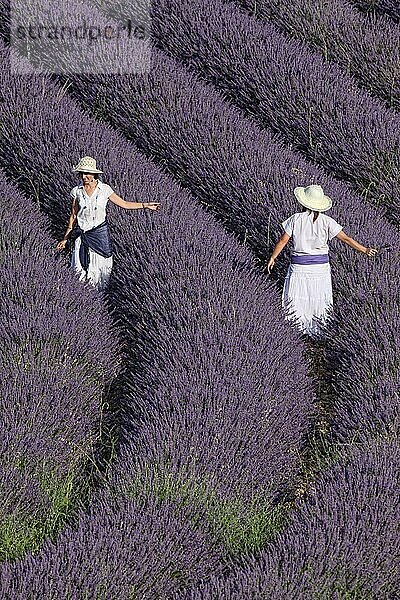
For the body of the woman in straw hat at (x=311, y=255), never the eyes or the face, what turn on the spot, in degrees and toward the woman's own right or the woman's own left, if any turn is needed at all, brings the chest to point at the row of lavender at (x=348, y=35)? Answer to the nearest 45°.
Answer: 0° — they already face it

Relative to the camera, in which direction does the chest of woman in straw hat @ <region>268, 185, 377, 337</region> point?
away from the camera

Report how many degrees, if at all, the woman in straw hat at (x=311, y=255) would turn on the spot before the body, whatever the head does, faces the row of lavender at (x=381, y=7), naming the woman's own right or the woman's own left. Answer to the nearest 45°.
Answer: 0° — they already face it

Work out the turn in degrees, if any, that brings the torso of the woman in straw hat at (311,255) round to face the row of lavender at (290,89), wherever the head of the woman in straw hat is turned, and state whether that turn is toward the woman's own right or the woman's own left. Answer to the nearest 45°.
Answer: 0° — they already face it

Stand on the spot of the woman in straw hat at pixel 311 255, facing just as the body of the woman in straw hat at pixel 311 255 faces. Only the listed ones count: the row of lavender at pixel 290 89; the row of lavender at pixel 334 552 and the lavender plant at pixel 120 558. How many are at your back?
2

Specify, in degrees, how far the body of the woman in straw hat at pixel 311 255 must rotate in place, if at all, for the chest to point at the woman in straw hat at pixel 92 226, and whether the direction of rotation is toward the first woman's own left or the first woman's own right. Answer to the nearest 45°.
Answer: approximately 90° to the first woman's own left

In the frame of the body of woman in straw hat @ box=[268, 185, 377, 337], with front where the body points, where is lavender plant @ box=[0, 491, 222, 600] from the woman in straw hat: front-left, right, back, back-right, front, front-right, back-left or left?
back

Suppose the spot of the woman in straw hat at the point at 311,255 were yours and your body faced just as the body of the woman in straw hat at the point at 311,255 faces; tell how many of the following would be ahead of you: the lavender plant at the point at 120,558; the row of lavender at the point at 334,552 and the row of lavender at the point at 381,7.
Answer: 1

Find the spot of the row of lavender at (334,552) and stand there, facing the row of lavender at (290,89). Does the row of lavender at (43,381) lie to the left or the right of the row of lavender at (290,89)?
left

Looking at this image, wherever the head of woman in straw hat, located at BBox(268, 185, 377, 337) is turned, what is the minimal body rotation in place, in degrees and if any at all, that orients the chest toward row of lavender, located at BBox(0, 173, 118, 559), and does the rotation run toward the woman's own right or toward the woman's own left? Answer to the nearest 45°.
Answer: approximately 135° to the woman's own left
